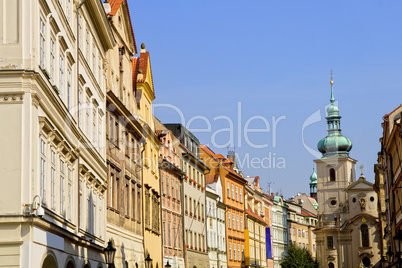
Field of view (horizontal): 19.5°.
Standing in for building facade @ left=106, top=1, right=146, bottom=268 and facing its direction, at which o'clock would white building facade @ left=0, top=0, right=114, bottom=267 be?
The white building facade is roughly at 3 o'clock from the building facade.

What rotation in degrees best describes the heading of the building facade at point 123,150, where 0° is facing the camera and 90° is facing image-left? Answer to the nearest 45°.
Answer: approximately 270°
